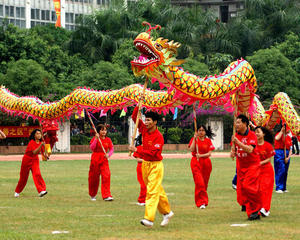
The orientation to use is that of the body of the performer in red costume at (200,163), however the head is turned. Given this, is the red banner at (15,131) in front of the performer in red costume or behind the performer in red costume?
behind

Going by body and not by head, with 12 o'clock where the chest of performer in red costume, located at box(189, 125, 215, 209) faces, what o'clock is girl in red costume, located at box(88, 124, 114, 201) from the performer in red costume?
The girl in red costume is roughly at 4 o'clock from the performer in red costume.

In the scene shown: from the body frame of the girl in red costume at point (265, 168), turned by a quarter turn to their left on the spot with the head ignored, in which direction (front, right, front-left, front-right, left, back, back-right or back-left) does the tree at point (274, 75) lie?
back-left

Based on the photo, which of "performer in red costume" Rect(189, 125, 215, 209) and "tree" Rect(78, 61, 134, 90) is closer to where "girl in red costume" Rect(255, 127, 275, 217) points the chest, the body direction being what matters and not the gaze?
the performer in red costume

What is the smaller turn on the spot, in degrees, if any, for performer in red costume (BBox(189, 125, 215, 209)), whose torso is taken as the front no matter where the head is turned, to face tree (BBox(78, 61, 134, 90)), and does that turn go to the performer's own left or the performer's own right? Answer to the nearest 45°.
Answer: approximately 180°

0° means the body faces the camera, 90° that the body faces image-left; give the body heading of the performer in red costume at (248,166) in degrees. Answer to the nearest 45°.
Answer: approximately 45°
